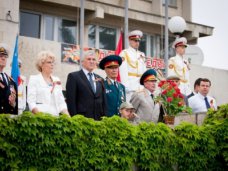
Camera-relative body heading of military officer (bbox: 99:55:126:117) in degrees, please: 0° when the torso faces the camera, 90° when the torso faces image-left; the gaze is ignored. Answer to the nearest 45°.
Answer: approximately 315°

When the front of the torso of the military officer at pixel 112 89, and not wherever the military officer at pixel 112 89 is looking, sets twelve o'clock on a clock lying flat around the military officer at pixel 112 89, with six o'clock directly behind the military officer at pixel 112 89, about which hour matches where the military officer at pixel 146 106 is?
the military officer at pixel 146 106 is roughly at 10 o'clock from the military officer at pixel 112 89.

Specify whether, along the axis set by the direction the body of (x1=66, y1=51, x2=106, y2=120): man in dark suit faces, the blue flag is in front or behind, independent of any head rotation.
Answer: behind

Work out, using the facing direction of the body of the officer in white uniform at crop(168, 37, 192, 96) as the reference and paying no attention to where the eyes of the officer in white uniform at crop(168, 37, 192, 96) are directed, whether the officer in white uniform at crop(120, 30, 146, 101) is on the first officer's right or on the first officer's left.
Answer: on the first officer's right

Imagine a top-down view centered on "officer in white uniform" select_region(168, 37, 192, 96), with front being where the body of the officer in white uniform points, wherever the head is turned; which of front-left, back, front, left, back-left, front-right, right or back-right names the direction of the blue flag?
back-right

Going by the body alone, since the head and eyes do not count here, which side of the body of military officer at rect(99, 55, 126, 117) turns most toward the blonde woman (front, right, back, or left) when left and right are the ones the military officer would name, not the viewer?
right

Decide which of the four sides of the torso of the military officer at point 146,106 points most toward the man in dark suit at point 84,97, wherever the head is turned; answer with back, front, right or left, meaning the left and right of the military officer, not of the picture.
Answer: right
